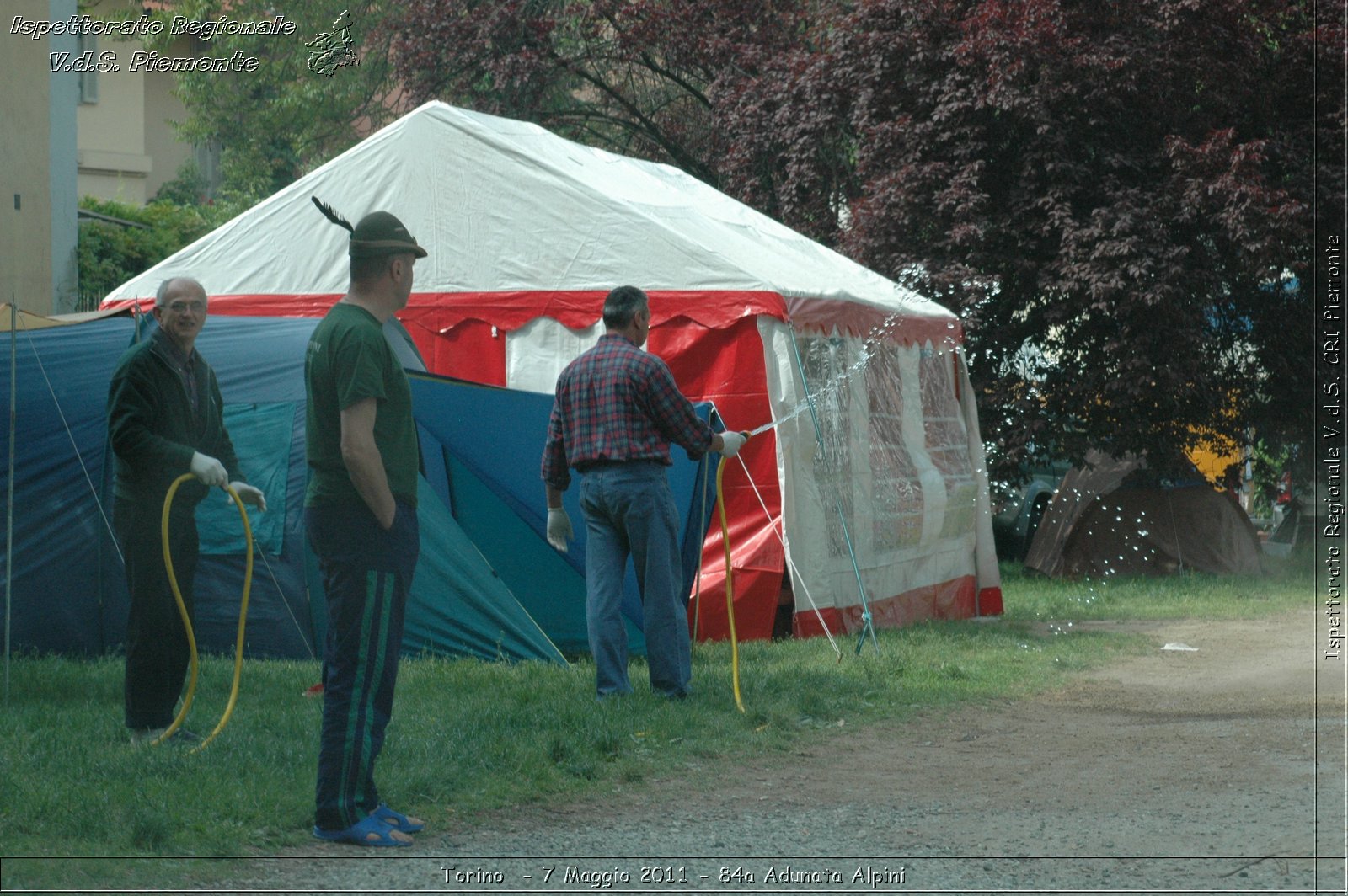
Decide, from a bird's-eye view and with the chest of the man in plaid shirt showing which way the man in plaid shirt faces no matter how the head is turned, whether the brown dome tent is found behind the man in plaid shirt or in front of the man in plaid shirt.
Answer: in front

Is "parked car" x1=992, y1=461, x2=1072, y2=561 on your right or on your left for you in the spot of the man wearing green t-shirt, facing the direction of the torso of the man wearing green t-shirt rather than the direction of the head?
on your left

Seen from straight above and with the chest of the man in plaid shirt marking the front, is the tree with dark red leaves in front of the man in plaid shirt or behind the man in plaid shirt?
in front

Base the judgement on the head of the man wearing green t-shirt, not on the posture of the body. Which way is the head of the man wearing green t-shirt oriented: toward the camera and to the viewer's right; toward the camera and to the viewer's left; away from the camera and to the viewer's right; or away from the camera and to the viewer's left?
away from the camera and to the viewer's right

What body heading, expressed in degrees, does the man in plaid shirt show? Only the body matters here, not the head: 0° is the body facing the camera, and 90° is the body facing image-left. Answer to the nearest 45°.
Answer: approximately 225°

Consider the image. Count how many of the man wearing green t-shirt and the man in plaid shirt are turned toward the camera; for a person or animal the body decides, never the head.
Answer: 0

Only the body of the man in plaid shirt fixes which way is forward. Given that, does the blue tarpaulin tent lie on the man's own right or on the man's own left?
on the man's own left

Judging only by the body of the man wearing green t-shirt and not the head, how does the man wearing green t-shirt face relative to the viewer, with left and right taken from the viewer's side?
facing to the right of the viewer

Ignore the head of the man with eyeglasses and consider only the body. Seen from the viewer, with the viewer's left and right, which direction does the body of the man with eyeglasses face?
facing the viewer and to the right of the viewer

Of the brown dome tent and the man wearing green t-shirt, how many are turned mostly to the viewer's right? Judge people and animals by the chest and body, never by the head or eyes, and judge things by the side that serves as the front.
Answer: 1

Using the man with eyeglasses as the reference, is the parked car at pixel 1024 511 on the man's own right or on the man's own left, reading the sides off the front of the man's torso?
on the man's own left
